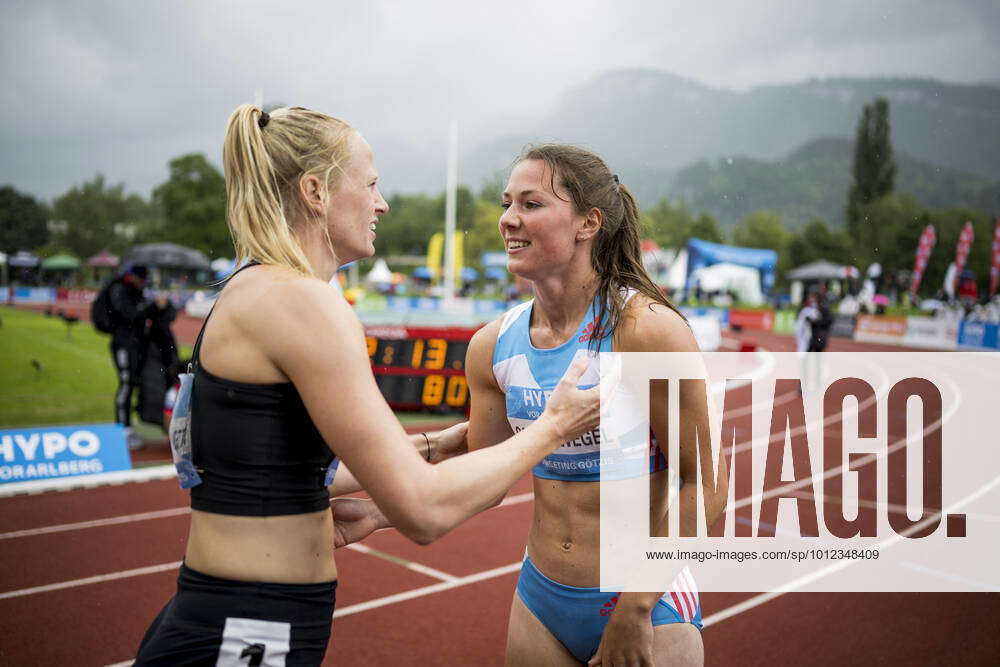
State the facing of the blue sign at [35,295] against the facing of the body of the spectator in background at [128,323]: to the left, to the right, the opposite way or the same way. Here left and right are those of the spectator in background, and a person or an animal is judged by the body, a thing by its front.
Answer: to the right

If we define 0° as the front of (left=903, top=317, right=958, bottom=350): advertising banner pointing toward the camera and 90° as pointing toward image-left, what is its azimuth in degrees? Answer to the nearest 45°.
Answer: approximately 0°

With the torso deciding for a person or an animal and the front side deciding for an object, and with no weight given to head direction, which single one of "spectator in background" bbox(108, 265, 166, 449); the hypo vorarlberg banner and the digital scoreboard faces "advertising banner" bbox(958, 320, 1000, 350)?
the spectator in background

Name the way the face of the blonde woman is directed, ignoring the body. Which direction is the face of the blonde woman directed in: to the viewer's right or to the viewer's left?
to the viewer's right

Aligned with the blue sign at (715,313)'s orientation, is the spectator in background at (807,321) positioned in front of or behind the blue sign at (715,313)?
in front

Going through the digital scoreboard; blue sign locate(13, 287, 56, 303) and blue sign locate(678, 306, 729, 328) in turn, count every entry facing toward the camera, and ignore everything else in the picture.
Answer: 3

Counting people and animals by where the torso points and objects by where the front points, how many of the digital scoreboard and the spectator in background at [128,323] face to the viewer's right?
1

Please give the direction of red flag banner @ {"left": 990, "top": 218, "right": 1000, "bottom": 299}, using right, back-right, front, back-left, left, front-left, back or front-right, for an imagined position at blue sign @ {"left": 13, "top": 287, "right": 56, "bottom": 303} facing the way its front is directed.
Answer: front-left

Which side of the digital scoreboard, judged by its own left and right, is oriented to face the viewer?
front

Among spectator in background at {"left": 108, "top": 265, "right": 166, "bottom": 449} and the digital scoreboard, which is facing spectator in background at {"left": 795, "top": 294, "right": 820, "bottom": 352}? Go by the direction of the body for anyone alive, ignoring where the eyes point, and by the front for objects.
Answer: spectator in background at {"left": 108, "top": 265, "right": 166, "bottom": 449}

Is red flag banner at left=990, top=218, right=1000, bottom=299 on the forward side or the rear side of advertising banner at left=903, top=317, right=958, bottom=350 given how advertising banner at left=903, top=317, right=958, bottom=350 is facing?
on the rear side

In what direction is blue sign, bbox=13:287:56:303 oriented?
toward the camera

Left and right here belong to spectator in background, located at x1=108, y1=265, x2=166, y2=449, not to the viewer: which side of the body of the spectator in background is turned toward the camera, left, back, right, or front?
right
